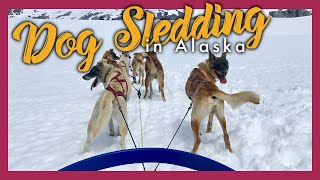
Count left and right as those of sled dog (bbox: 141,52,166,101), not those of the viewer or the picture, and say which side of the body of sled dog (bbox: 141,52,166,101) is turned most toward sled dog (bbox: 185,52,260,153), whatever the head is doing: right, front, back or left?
back

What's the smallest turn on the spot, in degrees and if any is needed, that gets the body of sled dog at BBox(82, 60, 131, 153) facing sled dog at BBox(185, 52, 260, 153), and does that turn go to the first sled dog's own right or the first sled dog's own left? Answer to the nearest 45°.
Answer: approximately 90° to the first sled dog's own right

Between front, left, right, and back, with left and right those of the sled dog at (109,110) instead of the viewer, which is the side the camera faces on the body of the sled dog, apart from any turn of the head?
back

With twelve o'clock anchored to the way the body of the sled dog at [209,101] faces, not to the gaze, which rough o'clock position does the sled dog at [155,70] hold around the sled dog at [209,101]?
the sled dog at [155,70] is roughly at 11 o'clock from the sled dog at [209,101].

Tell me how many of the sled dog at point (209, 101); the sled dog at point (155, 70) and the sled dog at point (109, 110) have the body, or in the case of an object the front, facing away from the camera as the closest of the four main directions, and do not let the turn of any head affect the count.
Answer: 3

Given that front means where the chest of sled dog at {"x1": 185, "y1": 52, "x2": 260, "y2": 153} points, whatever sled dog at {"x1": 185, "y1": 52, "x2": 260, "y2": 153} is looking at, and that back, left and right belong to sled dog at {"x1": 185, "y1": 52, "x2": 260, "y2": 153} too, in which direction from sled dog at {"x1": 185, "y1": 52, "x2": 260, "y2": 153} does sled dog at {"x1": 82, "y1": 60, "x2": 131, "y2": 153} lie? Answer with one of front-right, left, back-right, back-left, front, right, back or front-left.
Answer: left

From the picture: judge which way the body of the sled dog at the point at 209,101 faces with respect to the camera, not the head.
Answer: away from the camera

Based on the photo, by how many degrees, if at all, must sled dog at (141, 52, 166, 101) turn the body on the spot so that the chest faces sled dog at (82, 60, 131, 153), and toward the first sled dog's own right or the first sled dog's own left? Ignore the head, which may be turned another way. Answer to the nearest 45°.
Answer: approximately 180°

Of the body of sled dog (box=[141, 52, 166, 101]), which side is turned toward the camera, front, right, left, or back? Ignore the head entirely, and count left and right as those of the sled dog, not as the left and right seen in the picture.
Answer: back
